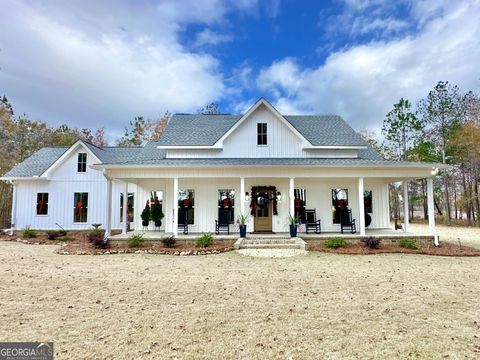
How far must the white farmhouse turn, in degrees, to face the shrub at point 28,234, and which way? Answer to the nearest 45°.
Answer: approximately 90° to its right

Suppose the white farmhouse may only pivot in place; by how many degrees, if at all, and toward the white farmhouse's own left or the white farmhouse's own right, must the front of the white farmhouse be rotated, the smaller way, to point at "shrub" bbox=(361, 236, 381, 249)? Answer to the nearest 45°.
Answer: approximately 45° to the white farmhouse's own left

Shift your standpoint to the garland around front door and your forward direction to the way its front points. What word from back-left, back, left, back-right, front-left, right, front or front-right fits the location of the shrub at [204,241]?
front-right

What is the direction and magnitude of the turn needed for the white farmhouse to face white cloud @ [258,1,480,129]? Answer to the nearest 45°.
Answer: approximately 135° to its left

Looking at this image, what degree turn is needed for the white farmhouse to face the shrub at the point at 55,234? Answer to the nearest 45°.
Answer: approximately 90° to its right

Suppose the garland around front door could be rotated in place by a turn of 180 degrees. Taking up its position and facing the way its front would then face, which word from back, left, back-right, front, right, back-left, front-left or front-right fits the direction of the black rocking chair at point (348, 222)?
right

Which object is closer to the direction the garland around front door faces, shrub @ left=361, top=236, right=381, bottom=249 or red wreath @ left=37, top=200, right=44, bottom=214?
the shrub

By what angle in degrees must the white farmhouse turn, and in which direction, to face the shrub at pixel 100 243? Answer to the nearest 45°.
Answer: approximately 45° to its right

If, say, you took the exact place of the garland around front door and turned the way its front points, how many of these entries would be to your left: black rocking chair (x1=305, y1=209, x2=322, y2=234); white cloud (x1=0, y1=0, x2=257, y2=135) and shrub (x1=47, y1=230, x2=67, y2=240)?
1

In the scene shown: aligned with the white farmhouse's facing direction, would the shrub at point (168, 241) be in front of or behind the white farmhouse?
in front
